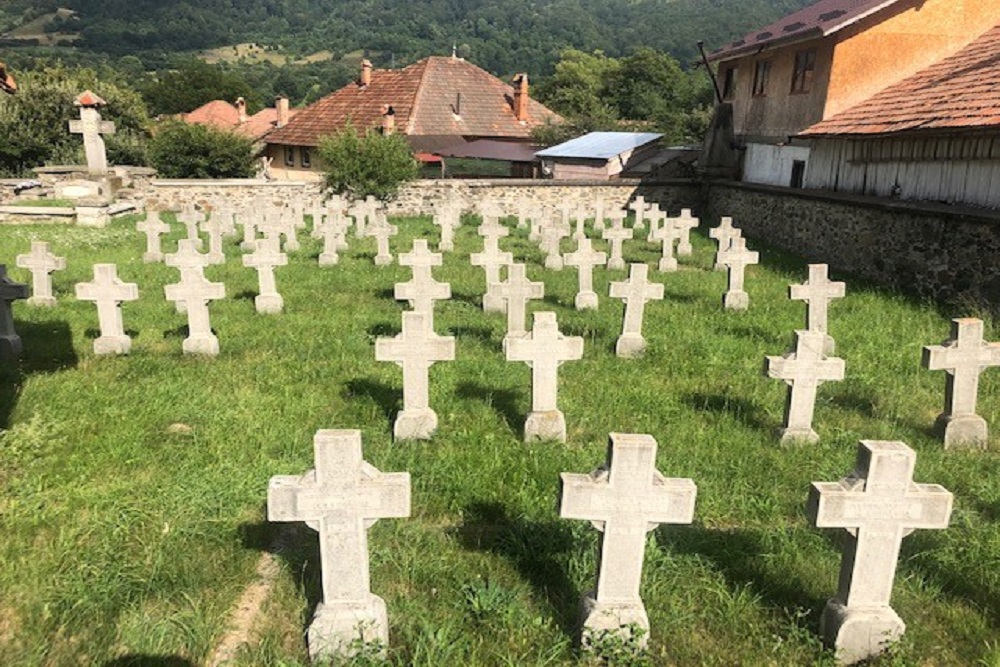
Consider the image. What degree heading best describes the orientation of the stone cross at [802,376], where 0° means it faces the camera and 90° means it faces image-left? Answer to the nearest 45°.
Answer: approximately 0°

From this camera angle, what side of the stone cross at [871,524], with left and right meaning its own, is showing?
front

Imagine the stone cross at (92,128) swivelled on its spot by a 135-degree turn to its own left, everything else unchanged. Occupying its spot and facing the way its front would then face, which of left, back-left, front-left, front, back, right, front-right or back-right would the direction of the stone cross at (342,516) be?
back-right

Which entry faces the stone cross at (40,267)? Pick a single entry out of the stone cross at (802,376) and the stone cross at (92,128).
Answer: the stone cross at (92,128)

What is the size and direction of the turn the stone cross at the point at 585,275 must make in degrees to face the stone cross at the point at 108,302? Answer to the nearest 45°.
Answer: approximately 45° to its right

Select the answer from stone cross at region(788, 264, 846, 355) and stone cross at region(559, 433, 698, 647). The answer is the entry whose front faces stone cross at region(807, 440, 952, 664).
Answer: stone cross at region(788, 264, 846, 355)

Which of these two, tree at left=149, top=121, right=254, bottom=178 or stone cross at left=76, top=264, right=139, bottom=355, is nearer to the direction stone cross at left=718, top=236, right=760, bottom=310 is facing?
the stone cross

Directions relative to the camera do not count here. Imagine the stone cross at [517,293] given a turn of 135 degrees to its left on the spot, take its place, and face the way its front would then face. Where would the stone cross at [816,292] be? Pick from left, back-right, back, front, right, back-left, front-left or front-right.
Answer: front-right

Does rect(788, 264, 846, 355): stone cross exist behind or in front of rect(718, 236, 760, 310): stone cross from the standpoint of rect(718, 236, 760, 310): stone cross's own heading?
in front

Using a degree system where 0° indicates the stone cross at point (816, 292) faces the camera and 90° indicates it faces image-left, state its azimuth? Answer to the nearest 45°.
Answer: approximately 0°

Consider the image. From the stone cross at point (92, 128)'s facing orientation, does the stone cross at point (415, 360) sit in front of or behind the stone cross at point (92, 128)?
in front
